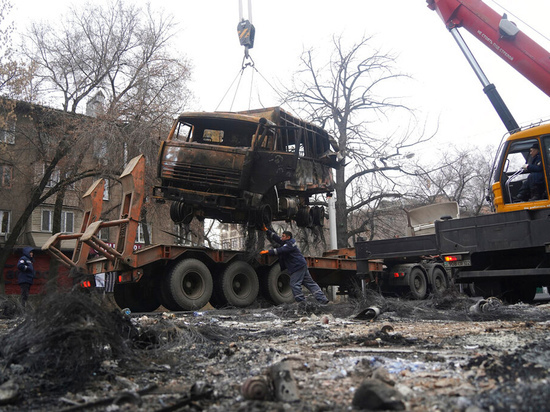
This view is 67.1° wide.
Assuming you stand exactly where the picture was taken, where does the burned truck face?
facing the viewer and to the left of the viewer

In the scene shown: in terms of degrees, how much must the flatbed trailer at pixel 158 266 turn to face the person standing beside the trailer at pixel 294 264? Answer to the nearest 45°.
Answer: approximately 45° to its right

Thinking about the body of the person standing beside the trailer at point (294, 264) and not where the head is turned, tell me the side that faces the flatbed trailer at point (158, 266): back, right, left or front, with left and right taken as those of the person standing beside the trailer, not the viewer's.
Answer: front

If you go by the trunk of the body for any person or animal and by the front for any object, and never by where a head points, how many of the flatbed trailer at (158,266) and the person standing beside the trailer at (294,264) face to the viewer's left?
1

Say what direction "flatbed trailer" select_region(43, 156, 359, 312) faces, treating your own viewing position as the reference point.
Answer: facing away from the viewer and to the right of the viewer

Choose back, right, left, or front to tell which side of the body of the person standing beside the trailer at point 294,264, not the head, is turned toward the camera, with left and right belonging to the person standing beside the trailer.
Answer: left
